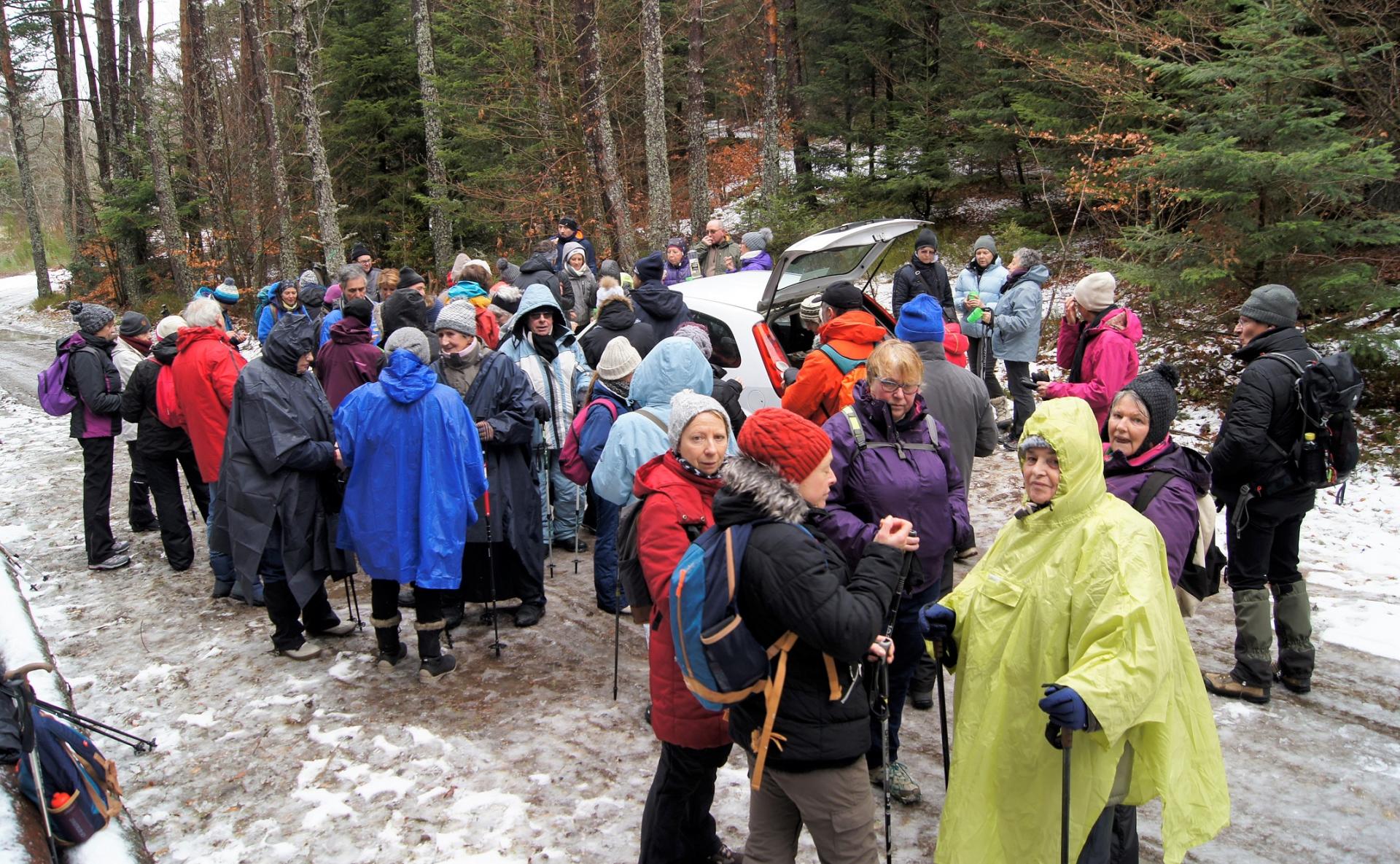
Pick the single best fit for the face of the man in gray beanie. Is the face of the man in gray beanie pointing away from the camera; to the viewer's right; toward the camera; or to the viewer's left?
to the viewer's left

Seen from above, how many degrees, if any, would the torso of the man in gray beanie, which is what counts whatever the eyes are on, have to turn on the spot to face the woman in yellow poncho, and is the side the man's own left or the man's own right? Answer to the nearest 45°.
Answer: approximately 90° to the man's own left

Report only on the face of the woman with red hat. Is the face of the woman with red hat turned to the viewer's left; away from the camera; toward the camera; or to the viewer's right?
to the viewer's right

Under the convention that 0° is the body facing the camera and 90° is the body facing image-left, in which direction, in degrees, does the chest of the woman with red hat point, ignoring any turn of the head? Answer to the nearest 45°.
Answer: approximately 270°

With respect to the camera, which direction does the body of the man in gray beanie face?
to the viewer's left

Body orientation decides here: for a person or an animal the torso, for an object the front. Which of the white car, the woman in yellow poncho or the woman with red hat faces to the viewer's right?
the woman with red hat

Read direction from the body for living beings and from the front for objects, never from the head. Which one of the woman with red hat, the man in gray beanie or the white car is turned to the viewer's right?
the woman with red hat
